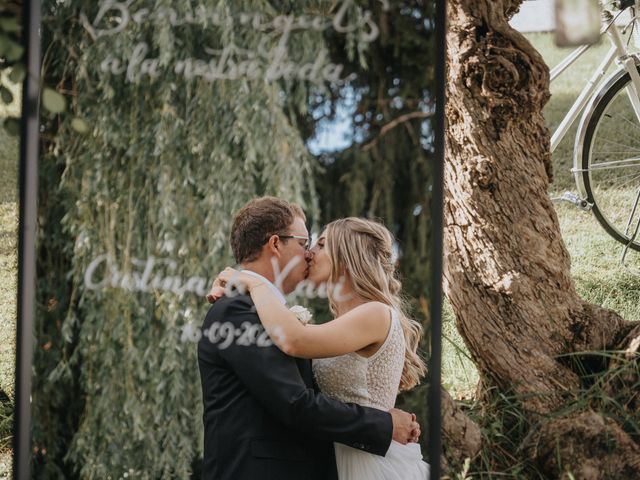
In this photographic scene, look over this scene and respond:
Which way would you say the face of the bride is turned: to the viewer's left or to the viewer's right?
to the viewer's left

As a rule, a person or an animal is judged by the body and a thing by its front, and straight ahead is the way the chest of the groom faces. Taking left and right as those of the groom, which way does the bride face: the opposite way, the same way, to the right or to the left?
the opposite way

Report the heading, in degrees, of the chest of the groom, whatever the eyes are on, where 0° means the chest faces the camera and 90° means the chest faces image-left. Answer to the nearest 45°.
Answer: approximately 270°

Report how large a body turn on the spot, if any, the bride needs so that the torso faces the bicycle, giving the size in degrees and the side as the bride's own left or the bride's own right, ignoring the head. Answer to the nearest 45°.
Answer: approximately 135° to the bride's own right

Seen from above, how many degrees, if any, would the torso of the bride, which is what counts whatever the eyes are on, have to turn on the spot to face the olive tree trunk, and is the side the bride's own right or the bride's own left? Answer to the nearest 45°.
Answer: approximately 135° to the bride's own right

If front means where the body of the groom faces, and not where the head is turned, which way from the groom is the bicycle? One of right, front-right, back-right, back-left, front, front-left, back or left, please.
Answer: front-left

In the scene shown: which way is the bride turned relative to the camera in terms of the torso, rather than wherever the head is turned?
to the viewer's left
